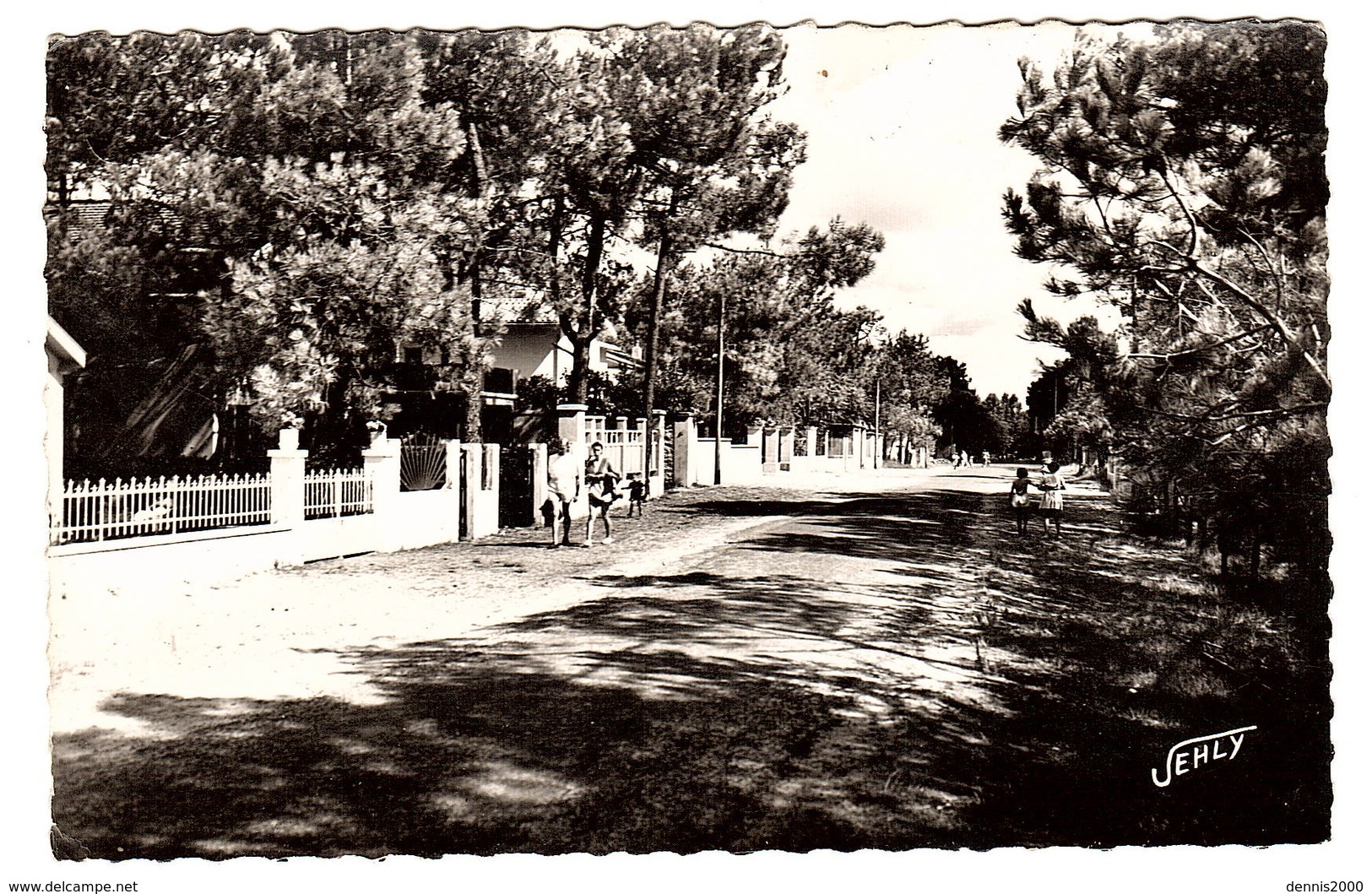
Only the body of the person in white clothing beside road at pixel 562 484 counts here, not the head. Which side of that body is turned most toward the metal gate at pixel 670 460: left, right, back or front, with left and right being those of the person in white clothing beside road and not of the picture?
back

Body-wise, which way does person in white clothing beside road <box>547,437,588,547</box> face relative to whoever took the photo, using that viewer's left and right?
facing the viewer

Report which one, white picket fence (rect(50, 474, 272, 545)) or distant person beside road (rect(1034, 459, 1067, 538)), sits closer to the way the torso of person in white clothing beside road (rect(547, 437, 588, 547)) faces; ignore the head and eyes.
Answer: the white picket fence

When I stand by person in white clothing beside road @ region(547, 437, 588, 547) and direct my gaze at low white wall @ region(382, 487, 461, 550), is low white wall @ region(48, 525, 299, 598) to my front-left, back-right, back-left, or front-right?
front-left

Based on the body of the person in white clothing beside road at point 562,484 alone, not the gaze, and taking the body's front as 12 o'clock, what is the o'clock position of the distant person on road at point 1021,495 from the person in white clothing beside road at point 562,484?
the distant person on road at point 1021,495 is roughly at 9 o'clock from the person in white clothing beside road at point 562,484.

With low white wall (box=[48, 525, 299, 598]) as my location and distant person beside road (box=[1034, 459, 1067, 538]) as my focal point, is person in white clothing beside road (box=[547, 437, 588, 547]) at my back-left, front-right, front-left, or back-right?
front-left

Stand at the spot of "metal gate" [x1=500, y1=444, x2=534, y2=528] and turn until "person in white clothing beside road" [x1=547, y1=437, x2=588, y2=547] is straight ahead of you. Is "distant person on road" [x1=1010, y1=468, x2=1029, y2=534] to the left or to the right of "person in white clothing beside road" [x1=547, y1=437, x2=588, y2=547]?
left

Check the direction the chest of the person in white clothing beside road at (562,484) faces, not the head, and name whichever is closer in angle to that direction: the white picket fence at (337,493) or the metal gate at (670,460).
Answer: the white picket fence

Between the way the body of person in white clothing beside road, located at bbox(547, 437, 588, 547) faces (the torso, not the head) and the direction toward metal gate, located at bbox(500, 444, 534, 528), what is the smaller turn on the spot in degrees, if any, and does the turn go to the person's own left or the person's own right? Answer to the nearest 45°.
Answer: approximately 180°

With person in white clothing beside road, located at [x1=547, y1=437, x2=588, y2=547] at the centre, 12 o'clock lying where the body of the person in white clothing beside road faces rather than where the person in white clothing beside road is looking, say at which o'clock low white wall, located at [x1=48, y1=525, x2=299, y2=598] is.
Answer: The low white wall is roughly at 1 o'clock from the person in white clothing beside road.

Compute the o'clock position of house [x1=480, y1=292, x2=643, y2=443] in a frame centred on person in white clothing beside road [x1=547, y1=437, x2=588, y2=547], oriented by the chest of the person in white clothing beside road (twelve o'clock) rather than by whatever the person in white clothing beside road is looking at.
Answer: The house is roughly at 6 o'clock from the person in white clothing beside road.

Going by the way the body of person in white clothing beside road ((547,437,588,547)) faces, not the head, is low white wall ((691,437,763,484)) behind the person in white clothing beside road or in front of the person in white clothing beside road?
behind

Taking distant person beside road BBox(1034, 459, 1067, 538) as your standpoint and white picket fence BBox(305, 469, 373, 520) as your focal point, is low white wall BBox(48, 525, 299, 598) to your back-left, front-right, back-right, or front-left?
front-left
